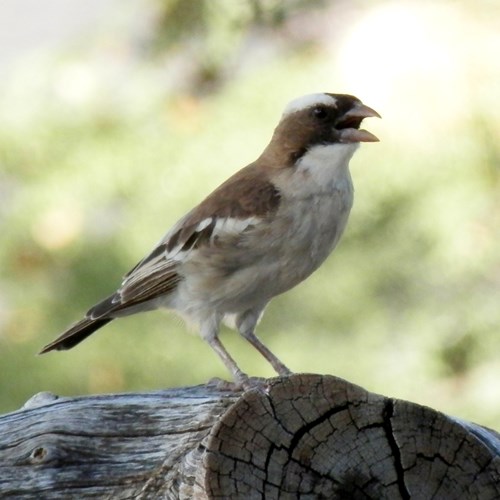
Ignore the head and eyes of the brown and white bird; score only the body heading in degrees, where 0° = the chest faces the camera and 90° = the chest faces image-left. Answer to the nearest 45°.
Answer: approximately 270°
